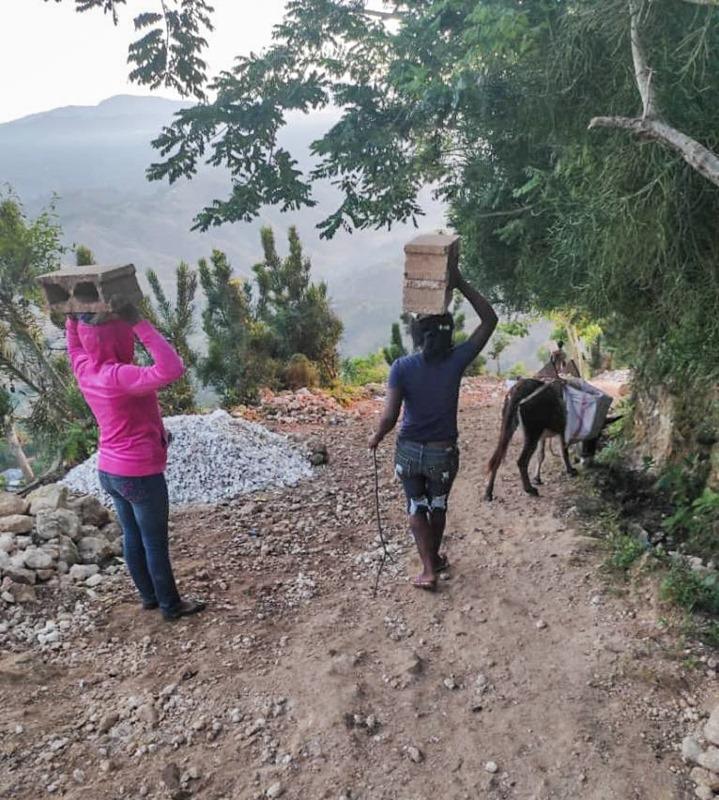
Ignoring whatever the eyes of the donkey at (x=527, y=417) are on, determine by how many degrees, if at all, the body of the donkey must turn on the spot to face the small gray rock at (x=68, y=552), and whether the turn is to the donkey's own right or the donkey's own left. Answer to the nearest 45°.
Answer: approximately 180°

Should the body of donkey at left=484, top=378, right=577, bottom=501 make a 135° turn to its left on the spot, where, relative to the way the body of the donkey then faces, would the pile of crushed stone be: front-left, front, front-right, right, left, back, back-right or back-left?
front

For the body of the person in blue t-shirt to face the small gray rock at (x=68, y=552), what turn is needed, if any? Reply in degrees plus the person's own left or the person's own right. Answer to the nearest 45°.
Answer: approximately 90° to the person's own left

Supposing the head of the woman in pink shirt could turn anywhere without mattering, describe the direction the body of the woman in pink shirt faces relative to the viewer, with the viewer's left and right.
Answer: facing away from the viewer and to the right of the viewer

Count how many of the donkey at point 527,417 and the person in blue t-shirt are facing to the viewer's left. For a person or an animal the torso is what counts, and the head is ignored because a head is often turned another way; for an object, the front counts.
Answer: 0

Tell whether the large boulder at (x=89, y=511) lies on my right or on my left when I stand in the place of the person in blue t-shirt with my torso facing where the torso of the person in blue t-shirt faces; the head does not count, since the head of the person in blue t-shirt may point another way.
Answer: on my left

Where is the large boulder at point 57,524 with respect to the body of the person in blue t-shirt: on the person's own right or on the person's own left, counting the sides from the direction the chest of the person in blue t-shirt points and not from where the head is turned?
on the person's own left

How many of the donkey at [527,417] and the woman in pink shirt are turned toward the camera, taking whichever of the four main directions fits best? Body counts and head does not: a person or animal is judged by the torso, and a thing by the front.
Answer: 0

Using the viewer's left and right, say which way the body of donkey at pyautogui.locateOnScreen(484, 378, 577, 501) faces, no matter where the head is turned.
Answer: facing away from the viewer and to the right of the viewer

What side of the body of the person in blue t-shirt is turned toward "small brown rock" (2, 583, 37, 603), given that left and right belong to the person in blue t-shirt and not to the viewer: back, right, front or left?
left

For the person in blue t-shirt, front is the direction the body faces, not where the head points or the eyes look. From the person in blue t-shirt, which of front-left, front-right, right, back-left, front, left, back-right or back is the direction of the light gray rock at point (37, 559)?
left

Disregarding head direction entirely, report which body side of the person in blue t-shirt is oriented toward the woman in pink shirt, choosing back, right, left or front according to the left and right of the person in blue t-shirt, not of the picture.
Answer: left

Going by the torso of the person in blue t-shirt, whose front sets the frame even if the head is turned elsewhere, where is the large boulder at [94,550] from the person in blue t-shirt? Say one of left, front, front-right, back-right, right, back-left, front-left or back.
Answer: left

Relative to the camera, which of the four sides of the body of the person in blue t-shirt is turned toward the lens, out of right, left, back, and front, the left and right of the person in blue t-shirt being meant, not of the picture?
back
